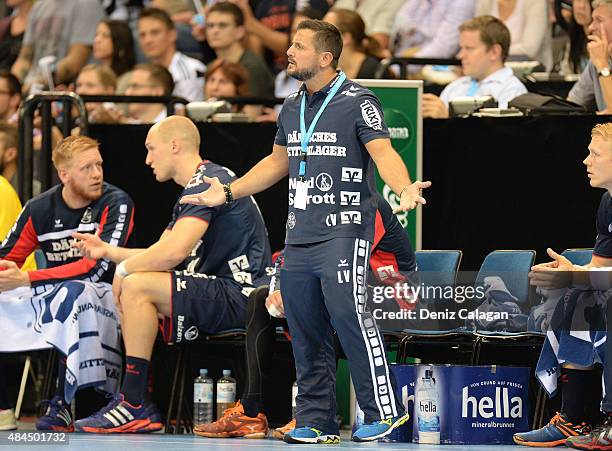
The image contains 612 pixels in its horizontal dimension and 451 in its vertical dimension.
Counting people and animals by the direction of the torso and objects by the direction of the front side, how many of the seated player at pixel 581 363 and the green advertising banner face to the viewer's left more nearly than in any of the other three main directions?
1

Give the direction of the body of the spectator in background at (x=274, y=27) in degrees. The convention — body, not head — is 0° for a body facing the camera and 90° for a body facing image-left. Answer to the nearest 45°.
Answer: approximately 0°

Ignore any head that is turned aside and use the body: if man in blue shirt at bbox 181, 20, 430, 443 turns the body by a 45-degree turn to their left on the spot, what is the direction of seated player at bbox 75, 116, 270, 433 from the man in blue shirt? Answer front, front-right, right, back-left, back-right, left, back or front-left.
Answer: back-right

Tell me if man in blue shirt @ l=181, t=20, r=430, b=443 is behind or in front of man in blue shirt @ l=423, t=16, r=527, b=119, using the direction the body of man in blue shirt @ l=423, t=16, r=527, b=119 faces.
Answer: in front

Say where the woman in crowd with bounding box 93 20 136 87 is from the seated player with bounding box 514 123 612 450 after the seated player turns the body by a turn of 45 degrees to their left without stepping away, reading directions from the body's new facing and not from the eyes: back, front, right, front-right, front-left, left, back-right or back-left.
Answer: right

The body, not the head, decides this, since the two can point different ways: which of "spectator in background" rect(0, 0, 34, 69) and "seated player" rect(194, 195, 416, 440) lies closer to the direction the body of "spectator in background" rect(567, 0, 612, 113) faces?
the seated player

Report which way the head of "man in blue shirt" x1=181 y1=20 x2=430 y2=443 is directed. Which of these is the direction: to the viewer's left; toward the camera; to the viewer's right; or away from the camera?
to the viewer's left

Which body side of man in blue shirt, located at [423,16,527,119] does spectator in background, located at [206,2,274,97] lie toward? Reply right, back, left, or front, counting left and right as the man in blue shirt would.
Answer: right

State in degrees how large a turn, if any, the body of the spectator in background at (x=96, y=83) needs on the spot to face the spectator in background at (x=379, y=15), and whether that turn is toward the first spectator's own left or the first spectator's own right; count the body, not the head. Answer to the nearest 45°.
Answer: approximately 135° to the first spectator's own left

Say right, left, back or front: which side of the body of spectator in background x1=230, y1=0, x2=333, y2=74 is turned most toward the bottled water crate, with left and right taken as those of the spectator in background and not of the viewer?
front

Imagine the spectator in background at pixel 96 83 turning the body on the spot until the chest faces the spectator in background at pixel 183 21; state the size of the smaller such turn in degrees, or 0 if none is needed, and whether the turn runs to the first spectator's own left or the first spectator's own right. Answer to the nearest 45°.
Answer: approximately 180°
